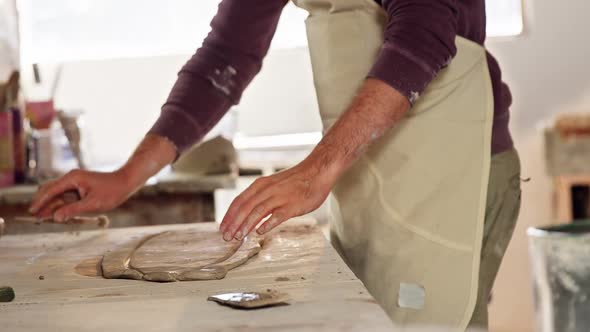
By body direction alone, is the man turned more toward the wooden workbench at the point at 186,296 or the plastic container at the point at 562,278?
the wooden workbench

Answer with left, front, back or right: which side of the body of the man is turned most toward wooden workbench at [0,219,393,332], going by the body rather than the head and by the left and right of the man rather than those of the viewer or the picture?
front

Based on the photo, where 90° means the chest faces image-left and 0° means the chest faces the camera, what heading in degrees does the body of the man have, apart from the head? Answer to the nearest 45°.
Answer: approximately 45°
